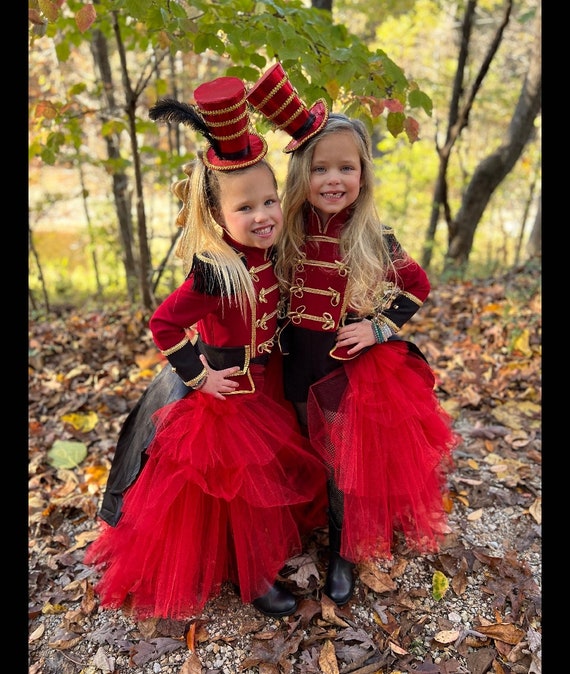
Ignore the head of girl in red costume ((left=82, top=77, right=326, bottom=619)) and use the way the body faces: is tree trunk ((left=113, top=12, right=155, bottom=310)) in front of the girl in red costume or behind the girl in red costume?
behind

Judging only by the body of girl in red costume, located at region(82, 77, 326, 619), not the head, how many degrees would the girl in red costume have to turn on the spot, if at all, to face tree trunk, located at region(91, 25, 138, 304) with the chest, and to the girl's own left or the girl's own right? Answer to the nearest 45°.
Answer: approximately 135° to the girl's own left

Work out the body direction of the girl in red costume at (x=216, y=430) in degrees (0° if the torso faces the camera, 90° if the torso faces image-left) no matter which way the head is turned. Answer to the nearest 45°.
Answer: approximately 315°

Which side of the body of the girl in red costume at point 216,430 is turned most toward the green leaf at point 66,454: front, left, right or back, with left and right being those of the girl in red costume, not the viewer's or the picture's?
back
